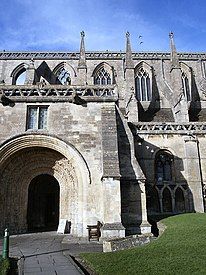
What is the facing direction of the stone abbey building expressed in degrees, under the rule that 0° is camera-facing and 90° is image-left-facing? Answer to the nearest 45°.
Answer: approximately 0°
